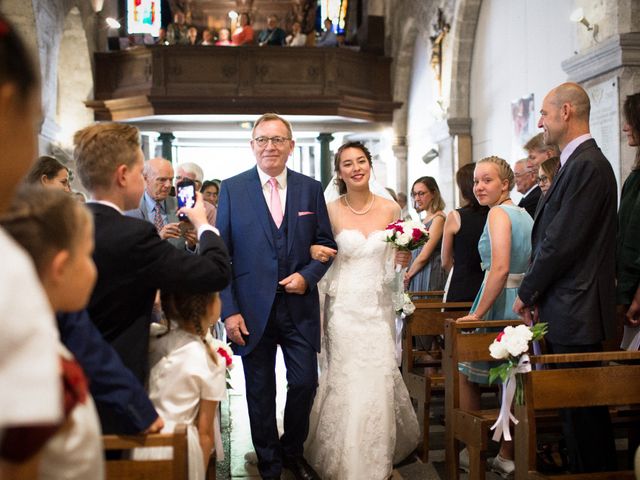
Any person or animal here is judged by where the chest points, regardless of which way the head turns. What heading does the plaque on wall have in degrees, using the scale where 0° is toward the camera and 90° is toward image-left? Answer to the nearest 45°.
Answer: approximately 45°

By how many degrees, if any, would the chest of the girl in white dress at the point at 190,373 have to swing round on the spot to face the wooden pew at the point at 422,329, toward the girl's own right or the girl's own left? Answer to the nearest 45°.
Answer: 0° — they already face it

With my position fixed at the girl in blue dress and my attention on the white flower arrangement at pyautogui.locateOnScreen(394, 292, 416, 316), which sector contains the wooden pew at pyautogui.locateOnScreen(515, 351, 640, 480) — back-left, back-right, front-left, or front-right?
back-left

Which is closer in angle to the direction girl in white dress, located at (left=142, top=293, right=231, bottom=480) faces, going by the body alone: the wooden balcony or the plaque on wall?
the plaque on wall

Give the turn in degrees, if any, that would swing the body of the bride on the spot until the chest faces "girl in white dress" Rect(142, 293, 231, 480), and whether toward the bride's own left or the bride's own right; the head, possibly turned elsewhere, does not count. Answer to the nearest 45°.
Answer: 0° — they already face them

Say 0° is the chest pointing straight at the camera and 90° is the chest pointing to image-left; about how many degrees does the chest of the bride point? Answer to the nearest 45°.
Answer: approximately 0°

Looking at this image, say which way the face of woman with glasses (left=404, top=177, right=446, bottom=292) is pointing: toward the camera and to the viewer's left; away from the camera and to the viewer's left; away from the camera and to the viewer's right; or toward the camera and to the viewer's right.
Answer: toward the camera and to the viewer's left

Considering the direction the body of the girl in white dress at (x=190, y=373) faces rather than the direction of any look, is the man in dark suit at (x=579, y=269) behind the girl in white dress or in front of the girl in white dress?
in front

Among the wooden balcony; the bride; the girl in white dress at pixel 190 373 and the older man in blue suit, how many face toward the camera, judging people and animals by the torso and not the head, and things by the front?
3

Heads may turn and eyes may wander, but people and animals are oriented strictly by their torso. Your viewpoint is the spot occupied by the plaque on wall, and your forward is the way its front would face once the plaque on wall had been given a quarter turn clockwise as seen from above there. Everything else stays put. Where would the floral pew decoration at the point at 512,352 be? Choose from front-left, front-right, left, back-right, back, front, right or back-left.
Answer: back-left

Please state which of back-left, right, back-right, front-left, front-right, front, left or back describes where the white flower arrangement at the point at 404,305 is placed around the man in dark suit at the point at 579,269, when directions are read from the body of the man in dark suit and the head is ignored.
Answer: front-right

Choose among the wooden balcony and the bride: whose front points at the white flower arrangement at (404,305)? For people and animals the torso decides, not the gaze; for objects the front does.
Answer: the wooden balcony

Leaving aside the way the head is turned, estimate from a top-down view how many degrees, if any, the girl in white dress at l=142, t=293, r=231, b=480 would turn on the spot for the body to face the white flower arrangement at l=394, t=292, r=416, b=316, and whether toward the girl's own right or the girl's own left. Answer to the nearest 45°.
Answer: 0° — they already face it

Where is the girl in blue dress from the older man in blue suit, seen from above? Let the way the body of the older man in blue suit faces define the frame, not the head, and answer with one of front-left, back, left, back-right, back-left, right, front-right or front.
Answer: left

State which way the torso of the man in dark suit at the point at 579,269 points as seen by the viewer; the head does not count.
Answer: to the viewer's left

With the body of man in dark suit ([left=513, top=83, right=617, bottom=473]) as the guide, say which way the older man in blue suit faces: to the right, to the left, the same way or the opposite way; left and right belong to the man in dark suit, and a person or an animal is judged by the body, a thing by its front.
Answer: to the left
